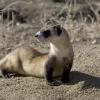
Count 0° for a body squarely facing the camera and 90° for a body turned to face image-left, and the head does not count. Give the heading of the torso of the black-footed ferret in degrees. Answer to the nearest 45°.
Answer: approximately 315°
